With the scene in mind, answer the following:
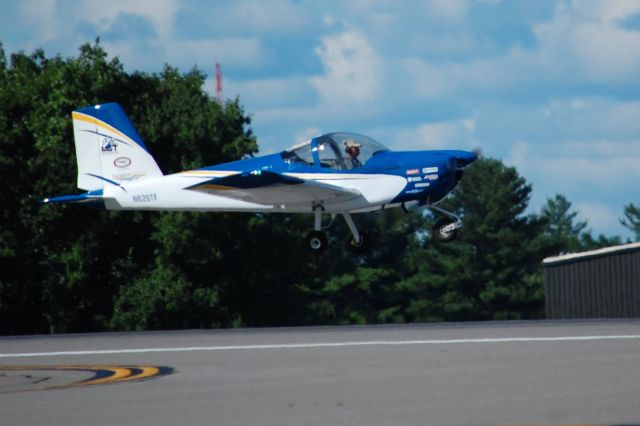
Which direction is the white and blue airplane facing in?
to the viewer's right
